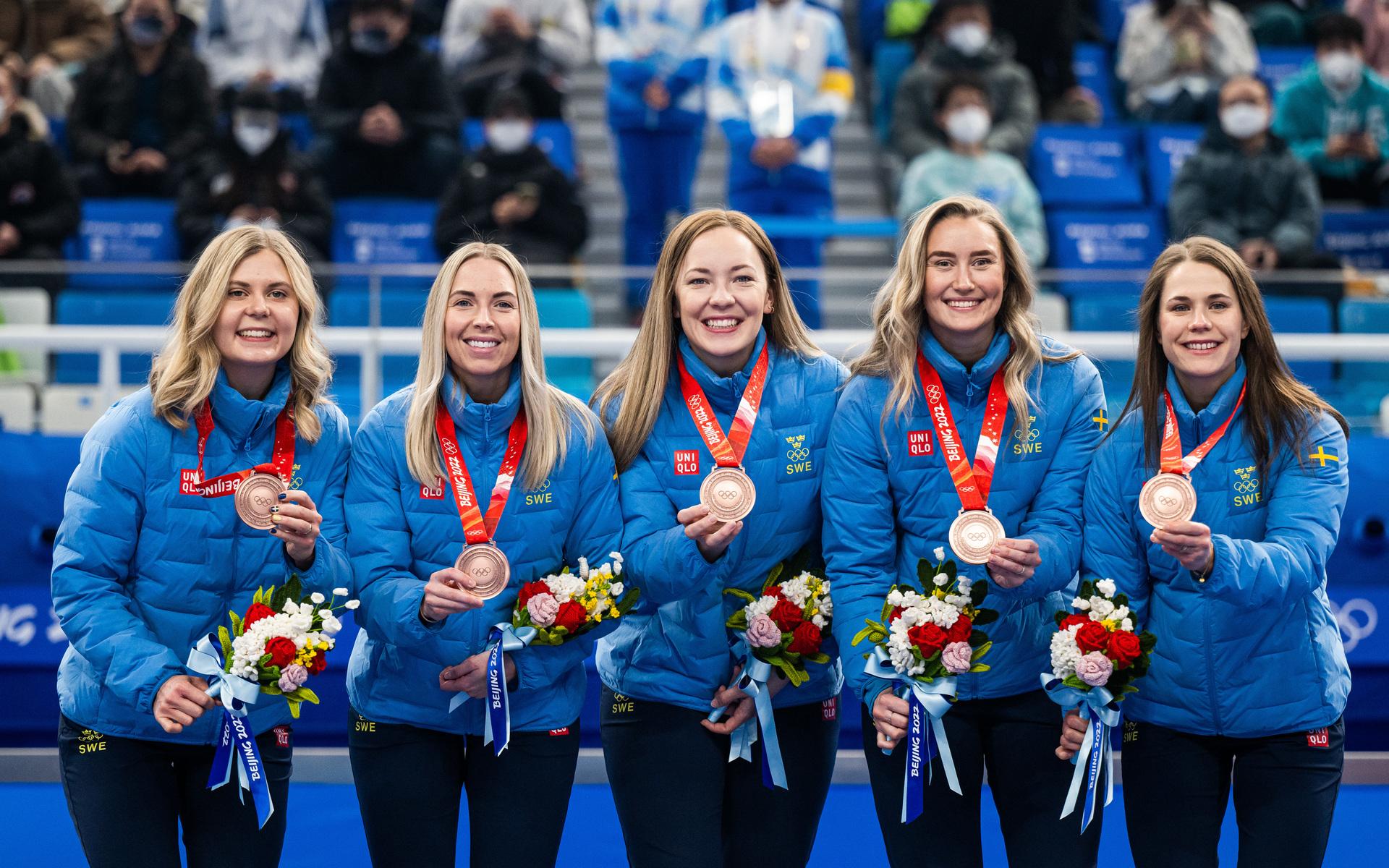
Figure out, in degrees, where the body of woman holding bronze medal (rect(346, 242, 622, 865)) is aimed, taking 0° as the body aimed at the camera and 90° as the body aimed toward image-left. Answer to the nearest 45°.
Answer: approximately 0°

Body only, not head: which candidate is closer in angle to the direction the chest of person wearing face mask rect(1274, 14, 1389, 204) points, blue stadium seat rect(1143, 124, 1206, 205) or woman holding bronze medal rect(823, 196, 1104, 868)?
the woman holding bronze medal

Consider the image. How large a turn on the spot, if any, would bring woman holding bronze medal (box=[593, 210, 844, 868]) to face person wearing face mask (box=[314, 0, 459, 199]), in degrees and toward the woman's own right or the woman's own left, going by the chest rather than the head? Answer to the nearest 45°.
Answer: approximately 135° to the woman's own right

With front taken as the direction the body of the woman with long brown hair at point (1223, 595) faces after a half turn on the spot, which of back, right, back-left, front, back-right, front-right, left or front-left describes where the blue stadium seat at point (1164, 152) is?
front

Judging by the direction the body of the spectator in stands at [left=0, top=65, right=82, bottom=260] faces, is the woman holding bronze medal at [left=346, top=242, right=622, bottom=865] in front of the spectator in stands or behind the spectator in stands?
in front

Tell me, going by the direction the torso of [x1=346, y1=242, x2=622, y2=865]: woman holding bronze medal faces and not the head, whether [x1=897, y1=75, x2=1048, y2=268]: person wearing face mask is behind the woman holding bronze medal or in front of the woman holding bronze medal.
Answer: behind

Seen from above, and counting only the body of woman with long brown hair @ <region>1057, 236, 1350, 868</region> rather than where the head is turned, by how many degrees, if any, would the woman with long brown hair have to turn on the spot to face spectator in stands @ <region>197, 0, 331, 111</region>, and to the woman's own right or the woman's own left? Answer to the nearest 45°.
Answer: approximately 135° to the woman's own right

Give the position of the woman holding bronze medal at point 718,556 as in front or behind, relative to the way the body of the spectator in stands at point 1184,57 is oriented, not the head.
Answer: in front

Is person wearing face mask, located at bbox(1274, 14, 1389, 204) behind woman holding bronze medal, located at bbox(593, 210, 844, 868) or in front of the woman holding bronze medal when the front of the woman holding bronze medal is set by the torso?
behind

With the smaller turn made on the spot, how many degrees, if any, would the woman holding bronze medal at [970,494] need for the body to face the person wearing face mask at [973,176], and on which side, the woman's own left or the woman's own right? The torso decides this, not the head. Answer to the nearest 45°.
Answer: approximately 180°

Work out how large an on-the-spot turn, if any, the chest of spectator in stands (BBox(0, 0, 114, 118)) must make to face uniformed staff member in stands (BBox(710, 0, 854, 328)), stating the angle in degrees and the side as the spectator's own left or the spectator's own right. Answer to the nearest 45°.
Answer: approximately 45° to the spectator's own left

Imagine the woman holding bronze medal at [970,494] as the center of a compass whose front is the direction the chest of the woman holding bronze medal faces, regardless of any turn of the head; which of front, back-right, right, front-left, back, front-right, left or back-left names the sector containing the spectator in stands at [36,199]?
back-right
